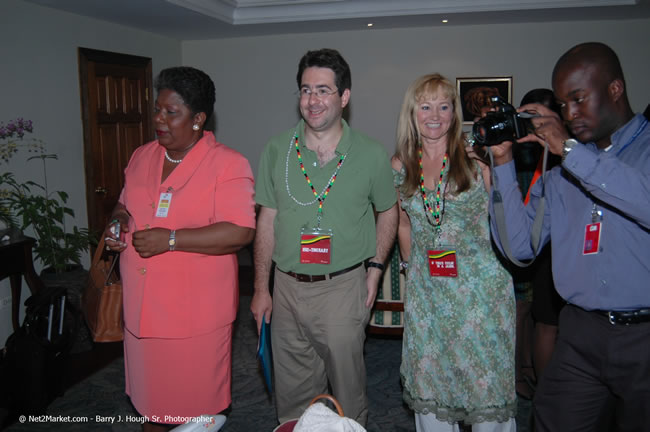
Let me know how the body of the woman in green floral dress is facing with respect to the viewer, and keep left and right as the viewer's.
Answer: facing the viewer

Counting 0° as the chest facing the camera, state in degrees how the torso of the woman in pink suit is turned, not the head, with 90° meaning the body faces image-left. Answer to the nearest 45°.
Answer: approximately 45°

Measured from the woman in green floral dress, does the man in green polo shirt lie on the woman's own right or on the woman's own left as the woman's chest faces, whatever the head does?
on the woman's own right

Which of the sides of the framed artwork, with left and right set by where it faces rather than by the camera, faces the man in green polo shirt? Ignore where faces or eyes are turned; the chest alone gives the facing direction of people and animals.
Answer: front

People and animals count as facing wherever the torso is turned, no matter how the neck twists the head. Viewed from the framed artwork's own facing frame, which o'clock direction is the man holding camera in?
The man holding camera is roughly at 12 o'clock from the framed artwork.

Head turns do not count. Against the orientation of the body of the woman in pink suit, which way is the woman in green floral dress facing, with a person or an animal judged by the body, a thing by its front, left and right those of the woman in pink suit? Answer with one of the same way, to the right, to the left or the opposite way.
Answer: the same way

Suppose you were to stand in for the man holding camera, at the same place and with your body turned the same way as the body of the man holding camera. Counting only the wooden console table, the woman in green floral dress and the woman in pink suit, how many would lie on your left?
0

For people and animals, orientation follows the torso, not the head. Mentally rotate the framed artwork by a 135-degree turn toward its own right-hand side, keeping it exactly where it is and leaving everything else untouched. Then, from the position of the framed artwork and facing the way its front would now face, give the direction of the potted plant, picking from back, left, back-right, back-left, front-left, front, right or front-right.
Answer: left

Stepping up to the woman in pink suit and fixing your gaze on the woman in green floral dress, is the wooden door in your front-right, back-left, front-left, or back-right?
back-left

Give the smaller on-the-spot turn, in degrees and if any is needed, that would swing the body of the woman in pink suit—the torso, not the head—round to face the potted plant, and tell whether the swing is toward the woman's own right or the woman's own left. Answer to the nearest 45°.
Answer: approximately 90° to the woman's own right

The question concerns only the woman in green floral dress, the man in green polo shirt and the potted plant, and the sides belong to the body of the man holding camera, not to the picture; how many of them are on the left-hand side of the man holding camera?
0

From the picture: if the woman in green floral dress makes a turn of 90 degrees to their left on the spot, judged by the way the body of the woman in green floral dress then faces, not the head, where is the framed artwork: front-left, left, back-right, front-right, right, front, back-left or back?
left

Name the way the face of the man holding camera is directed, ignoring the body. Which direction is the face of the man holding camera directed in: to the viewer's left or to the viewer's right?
to the viewer's left

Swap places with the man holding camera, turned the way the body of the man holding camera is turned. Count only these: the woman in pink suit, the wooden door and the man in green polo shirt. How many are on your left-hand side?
0

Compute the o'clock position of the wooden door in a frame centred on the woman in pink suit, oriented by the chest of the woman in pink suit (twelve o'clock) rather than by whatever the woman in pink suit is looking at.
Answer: The wooden door is roughly at 4 o'clock from the woman in pink suit.

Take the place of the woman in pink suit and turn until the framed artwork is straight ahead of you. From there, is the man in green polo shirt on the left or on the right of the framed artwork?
right

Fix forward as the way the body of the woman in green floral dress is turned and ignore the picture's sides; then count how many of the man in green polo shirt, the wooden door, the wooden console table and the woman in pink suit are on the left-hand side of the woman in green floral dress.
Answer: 0
